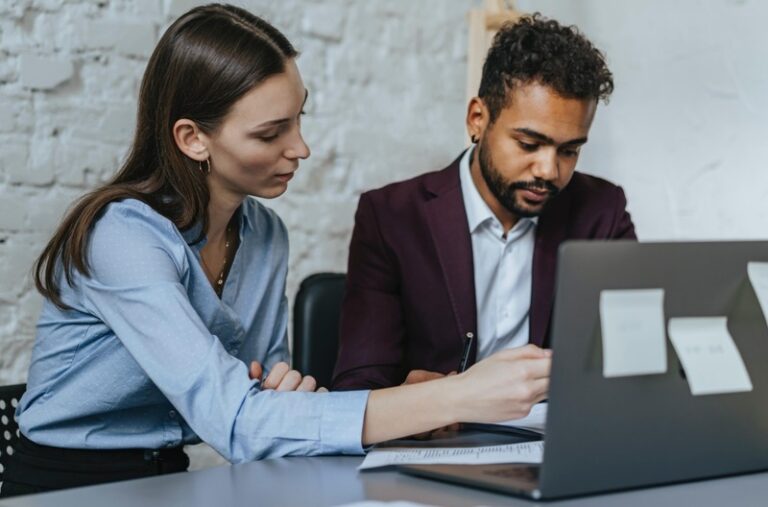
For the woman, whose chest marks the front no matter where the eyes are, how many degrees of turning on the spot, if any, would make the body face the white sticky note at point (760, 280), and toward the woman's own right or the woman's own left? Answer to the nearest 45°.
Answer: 0° — they already face it

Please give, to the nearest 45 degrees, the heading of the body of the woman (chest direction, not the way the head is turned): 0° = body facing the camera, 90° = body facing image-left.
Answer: approximately 315°

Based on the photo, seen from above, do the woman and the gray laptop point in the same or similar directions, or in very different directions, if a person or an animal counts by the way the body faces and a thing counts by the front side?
very different directions

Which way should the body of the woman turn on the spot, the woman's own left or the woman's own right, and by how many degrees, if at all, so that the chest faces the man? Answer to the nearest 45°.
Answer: approximately 90° to the woman's own left

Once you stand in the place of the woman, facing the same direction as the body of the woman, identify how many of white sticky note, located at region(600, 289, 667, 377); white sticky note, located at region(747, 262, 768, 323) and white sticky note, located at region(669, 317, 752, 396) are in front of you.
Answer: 3

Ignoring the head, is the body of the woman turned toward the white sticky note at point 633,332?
yes

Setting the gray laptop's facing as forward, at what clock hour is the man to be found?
The man is roughly at 1 o'clock from the gray laptop.
